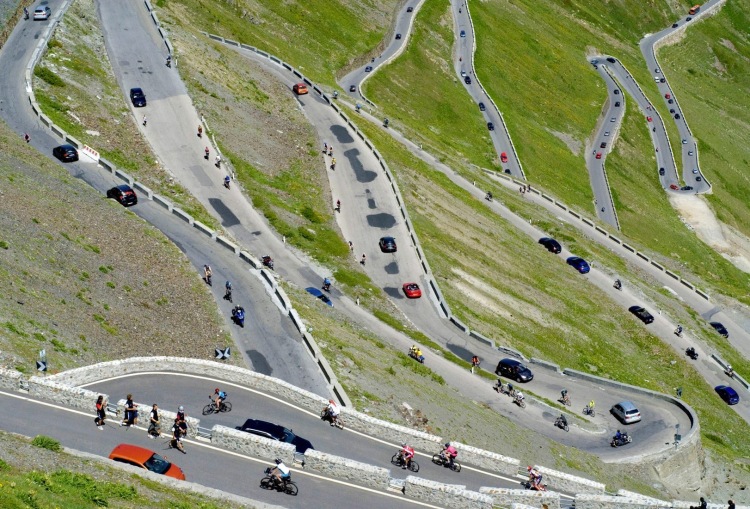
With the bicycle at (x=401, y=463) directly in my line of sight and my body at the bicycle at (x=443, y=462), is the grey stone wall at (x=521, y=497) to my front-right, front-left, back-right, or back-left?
back-left

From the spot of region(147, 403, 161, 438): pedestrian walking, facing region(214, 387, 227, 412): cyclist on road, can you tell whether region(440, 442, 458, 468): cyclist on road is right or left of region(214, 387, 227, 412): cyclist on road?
right

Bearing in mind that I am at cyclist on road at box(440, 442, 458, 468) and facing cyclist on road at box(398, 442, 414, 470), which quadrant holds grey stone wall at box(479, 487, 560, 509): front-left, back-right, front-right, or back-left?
back-left

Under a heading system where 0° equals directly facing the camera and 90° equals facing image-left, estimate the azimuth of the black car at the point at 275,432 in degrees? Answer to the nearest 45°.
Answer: approximately 315°

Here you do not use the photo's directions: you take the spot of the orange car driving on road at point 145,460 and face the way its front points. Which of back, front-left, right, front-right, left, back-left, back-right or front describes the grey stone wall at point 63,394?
back

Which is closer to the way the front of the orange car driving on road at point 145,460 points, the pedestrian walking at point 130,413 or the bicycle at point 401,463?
the bicycle

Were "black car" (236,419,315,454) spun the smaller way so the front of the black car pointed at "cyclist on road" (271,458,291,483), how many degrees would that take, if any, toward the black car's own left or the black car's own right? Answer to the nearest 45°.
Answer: approximately 45° to the black car's own right

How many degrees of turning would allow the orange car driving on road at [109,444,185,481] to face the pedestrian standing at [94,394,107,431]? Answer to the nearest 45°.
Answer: approximately 180°

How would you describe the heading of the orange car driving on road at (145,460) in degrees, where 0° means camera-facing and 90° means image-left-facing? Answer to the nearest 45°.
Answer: approximately 315°

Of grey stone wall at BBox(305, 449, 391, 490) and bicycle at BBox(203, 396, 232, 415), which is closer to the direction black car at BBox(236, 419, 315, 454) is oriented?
the grey stone wall
